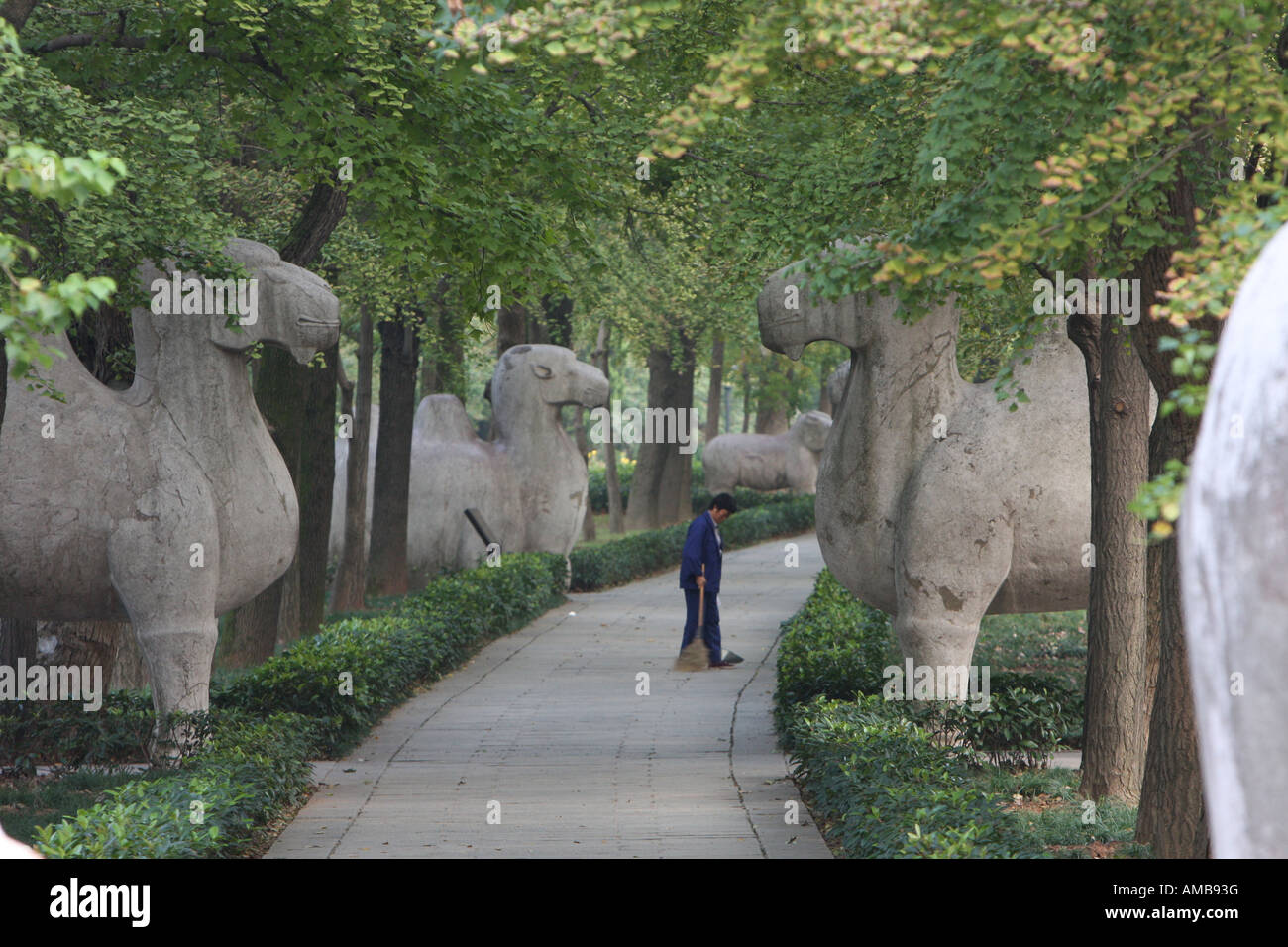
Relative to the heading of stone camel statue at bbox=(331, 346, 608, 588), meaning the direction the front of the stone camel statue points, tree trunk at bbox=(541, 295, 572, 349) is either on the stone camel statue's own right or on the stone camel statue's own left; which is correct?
on the stone camel statue's own left

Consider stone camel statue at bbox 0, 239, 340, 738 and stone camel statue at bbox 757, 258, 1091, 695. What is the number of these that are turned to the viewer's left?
1

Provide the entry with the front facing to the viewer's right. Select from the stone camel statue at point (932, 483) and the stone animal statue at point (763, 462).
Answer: the stone animal statue at point (763, 462)

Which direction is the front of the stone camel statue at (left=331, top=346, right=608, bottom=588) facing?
to the viewer's right

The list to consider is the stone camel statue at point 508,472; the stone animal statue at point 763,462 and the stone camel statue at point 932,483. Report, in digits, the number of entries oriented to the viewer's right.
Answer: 2

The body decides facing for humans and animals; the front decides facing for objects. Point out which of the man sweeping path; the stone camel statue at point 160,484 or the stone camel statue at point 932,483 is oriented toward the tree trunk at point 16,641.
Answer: the stone camel statue at point 932,483

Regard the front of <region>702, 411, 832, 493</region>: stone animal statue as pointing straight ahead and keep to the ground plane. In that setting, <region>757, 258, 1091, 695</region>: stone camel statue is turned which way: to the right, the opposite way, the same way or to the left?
the opposite way

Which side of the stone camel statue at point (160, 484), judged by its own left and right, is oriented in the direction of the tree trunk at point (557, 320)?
left
